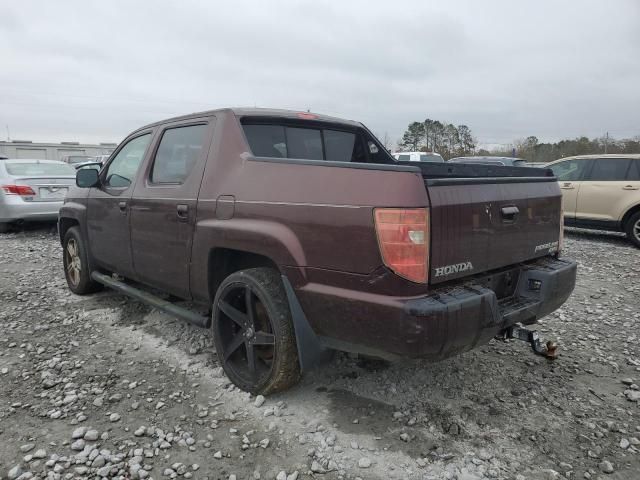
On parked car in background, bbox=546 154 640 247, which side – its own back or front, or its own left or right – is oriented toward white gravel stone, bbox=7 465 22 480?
left

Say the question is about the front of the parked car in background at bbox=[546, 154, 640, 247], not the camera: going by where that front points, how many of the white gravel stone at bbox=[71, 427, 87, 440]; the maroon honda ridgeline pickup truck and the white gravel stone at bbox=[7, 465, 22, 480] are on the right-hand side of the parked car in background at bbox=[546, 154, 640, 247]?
0

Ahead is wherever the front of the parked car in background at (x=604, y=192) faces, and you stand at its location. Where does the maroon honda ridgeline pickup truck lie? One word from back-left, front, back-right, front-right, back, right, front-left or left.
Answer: left

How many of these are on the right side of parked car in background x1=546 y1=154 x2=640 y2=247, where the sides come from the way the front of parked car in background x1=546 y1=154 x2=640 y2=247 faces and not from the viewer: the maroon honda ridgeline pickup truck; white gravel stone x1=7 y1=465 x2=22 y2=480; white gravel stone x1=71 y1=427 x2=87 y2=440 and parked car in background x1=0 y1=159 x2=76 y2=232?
0

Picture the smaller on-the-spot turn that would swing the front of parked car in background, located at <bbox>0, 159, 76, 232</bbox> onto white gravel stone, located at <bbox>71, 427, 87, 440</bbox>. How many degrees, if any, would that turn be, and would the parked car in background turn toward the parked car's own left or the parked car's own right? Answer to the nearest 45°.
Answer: approximately 135° to the parked car's own left

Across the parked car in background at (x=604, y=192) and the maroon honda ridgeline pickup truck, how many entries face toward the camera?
0

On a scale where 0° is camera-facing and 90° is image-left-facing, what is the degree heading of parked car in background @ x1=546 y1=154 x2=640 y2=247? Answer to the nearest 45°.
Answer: approximately 90°

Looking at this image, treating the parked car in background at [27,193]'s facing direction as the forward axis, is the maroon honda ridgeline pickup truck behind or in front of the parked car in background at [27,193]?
behind

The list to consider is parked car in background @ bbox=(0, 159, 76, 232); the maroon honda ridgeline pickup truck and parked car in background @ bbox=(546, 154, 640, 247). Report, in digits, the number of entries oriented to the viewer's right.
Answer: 0

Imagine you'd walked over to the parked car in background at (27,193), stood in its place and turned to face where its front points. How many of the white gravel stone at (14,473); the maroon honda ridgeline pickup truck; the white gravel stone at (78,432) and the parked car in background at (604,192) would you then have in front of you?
0

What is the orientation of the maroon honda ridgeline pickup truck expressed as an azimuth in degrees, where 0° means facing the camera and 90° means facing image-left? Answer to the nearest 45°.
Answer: approximately 135°

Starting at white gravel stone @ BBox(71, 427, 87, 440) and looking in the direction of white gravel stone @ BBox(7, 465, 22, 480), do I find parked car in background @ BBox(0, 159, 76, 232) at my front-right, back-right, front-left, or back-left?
back-right

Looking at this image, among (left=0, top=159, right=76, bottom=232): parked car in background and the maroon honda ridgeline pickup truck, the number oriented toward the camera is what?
0

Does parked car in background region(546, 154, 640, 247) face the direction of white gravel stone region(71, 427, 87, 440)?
no

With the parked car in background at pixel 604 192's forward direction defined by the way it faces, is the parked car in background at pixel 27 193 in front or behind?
in front
